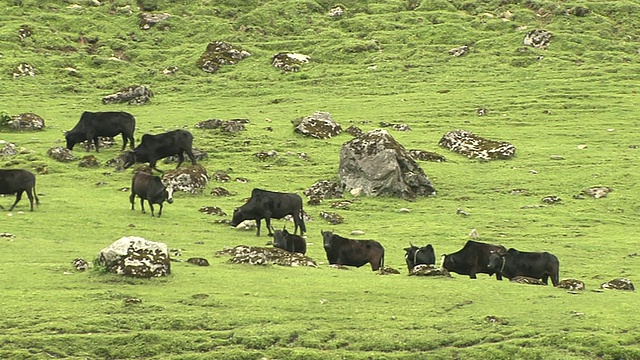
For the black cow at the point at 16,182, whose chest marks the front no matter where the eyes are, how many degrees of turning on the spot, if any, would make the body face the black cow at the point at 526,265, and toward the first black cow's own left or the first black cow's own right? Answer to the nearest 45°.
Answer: approximately 135° to the first black cow's own left

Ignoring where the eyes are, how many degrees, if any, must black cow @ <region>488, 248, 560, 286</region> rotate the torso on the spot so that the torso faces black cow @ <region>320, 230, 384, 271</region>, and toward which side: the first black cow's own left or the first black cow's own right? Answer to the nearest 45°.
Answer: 0° — it already faces it

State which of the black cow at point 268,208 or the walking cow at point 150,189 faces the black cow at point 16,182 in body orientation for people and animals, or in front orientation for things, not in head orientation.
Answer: the black cow at point 268,208

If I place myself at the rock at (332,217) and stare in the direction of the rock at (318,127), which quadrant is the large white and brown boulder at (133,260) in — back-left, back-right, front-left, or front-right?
back-left

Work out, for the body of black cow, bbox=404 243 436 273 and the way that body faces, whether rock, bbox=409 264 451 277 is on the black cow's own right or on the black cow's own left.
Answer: on the black cow's own left

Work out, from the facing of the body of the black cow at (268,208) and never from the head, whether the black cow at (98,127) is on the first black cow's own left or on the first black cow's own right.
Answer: on the first black cow's own right

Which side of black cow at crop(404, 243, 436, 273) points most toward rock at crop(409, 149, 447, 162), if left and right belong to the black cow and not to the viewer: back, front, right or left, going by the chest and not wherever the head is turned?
right

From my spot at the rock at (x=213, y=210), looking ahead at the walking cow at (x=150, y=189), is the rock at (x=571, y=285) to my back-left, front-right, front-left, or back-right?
back-left

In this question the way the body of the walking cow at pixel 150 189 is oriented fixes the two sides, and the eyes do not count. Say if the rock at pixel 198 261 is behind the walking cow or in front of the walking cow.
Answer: in front

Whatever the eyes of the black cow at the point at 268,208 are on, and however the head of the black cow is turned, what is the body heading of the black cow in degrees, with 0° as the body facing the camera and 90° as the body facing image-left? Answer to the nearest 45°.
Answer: approximately 90°

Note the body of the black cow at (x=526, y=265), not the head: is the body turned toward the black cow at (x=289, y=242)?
yes

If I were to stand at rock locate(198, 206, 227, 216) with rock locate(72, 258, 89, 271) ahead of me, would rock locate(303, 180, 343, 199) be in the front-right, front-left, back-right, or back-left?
back-left
